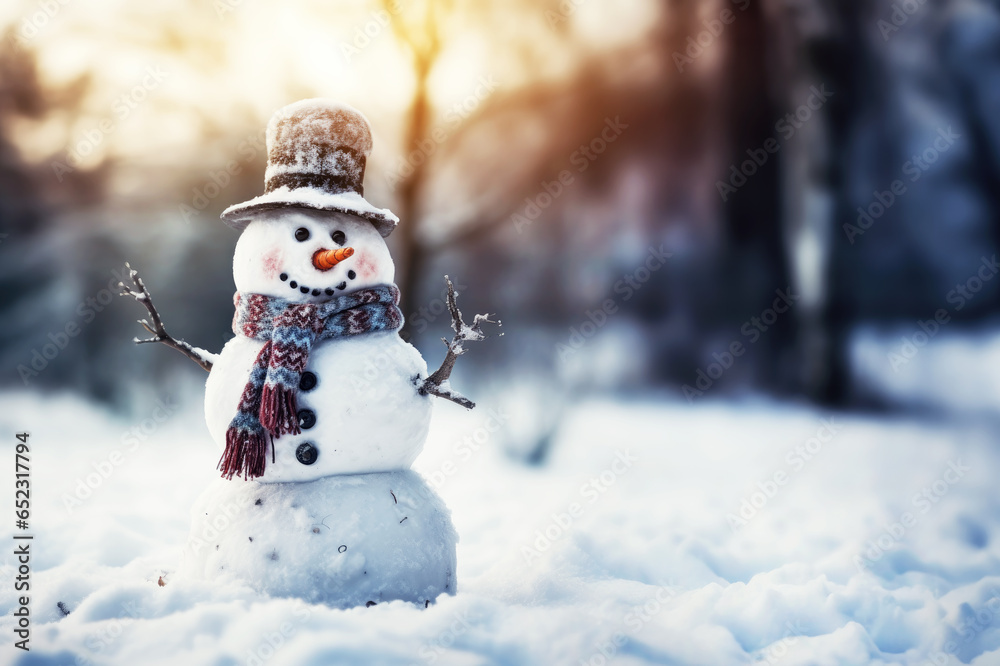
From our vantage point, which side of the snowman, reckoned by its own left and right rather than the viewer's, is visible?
front
